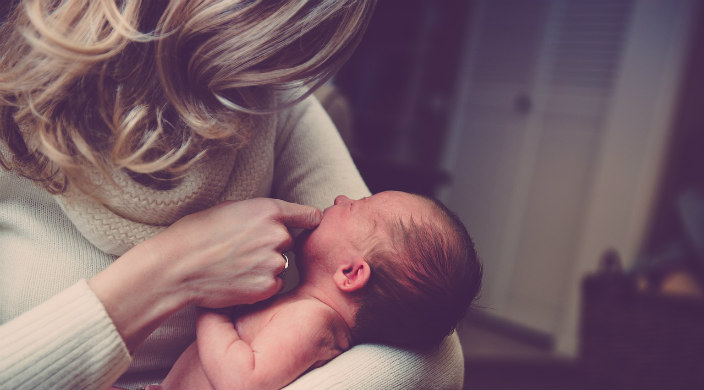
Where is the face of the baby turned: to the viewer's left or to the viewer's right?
to the viewer's left

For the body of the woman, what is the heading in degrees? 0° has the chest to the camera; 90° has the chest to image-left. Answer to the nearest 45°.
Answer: approximately 315°

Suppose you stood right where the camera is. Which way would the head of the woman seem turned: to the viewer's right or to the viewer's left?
to the viewer's right

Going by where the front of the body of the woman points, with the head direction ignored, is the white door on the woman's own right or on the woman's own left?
on the woman's own left
